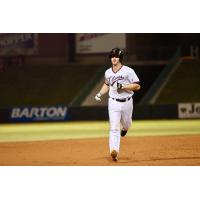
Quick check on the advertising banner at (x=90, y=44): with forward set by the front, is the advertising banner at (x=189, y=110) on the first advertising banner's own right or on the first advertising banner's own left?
on the first advertising banner's own left

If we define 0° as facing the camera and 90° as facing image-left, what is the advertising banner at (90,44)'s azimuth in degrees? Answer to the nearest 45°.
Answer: approximately 0°

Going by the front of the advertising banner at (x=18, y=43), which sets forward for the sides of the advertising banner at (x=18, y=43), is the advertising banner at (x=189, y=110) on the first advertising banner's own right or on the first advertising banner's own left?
on the first advertising banner's own left

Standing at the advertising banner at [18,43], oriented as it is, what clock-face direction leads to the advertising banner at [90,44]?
the advertising banner at [90,44] is roughly at 8 o'clock from the advertising banner at [18,43].

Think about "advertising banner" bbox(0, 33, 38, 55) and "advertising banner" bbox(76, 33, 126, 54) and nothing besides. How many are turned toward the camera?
2

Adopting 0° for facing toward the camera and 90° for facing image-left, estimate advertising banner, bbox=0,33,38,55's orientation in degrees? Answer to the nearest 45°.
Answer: approximately 0°

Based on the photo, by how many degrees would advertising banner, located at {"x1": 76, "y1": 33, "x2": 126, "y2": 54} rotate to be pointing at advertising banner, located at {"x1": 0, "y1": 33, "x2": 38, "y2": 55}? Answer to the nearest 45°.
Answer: approximately 45° to its right
